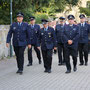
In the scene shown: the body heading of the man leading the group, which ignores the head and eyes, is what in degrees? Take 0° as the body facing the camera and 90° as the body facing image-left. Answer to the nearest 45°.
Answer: approximately 0°

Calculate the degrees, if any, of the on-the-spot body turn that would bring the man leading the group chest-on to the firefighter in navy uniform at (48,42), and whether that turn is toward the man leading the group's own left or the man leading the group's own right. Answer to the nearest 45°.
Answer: approximately 90° to the man leading the group's own left
